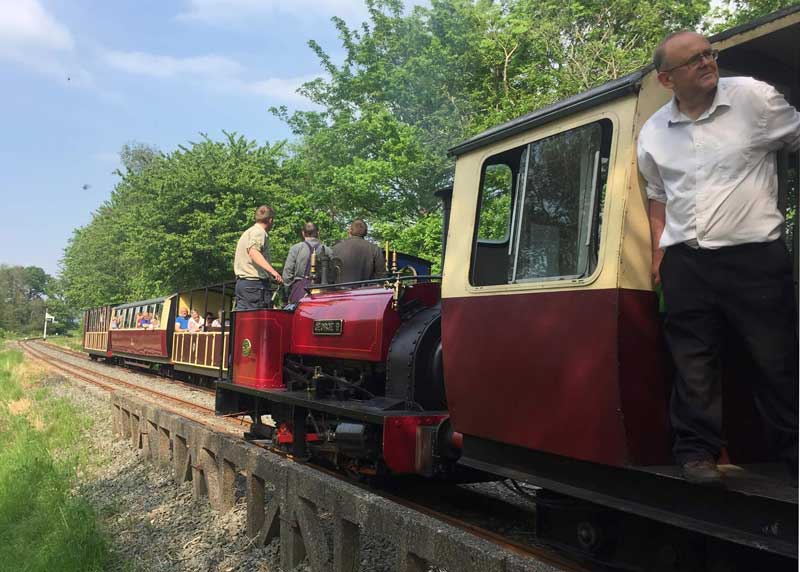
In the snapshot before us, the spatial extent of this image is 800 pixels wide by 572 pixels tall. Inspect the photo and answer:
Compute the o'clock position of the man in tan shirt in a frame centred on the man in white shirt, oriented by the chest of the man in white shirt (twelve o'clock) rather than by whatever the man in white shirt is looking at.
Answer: The man in tan shirt is roughly at 4 o'clock from the man in white shirt.

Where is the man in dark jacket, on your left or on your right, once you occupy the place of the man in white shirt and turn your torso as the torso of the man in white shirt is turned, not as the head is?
on your right

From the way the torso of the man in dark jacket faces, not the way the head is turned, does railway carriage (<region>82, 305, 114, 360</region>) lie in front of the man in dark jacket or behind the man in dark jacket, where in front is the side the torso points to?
in front

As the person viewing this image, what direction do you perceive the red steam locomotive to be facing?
facing the viewer and to the right of the viewer

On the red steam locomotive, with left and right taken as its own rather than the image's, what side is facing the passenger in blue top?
back

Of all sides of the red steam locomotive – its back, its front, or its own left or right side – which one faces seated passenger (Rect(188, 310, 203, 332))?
back

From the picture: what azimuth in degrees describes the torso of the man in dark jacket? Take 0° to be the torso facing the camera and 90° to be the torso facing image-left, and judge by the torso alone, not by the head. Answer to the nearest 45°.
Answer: approximately 180°

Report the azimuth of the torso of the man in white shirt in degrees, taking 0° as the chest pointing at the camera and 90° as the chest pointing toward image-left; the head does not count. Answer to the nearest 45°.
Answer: approximately 0°

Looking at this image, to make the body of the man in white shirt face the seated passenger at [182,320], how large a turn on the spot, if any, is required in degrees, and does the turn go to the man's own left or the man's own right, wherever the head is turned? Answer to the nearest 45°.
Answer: approximately 135° to the man's own right

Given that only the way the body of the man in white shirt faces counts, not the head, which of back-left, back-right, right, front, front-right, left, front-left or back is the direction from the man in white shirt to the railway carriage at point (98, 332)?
back-right

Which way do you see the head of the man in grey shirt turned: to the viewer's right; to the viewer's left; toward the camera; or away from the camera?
away from the camera
